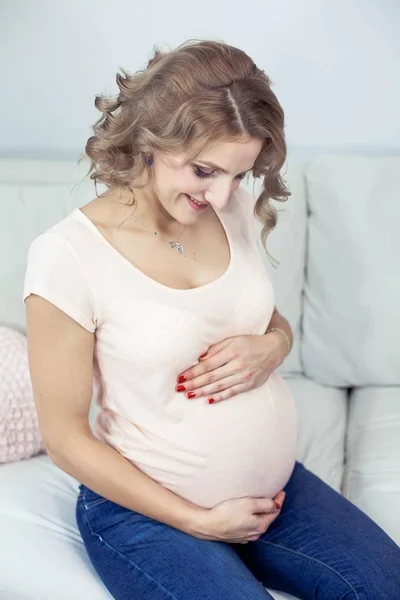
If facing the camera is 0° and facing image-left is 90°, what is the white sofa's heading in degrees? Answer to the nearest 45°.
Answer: approximately 0°
